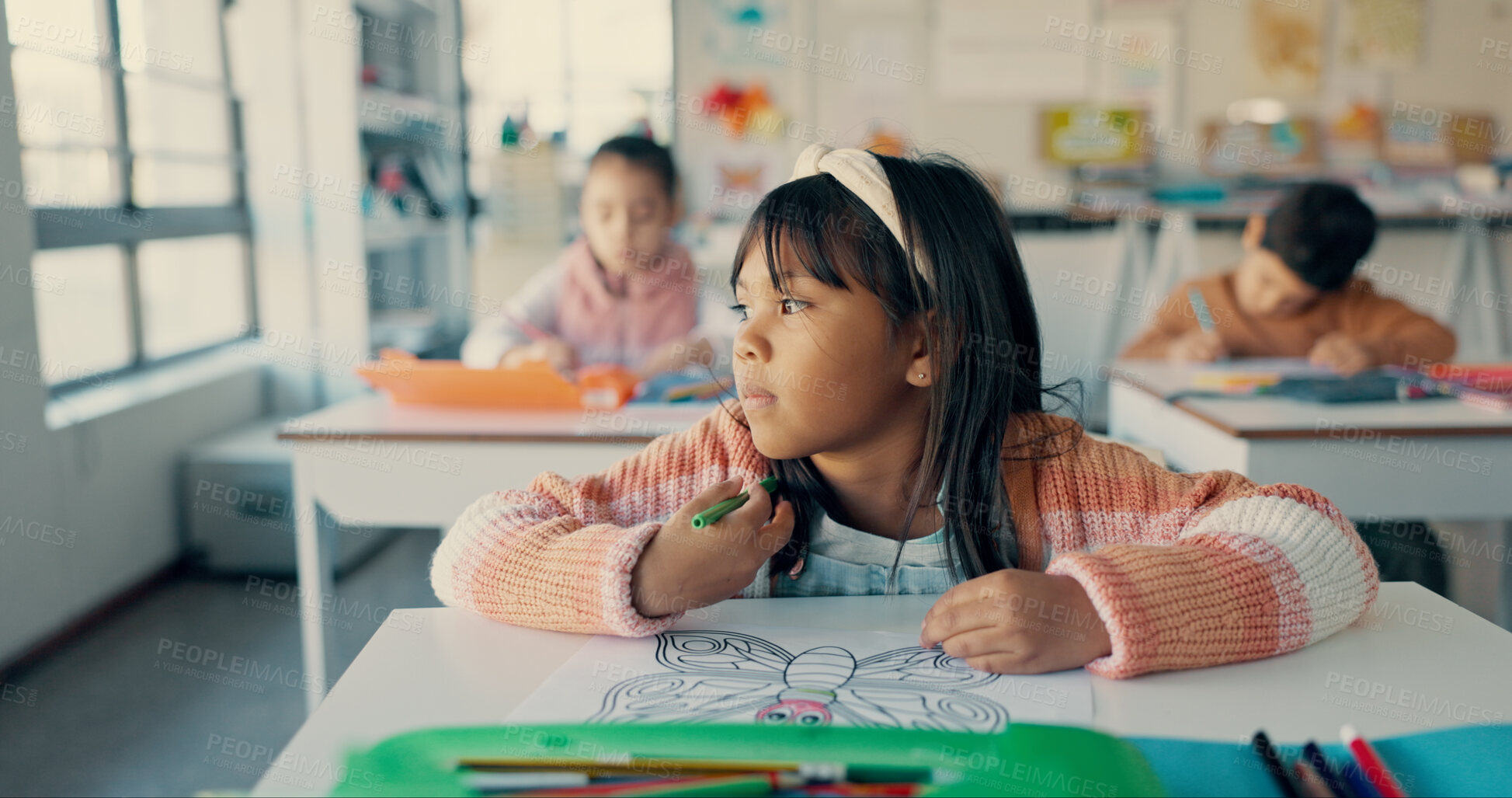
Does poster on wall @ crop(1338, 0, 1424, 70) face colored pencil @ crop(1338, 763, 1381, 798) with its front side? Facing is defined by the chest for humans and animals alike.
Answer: yes

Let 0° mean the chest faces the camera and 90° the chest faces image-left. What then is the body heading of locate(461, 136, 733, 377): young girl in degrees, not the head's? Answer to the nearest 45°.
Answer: approximately 0°

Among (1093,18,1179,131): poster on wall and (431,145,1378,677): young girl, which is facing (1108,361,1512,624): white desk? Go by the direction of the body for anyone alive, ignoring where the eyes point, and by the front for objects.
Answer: the poster on wall

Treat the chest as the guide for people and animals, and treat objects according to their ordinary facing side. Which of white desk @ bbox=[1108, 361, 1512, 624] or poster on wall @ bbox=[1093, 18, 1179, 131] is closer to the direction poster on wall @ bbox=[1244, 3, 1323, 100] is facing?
the white desk

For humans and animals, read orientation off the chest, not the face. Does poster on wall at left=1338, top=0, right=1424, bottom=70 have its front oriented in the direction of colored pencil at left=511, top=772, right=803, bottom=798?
yes

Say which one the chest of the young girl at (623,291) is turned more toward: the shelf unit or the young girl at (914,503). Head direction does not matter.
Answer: the young girl
